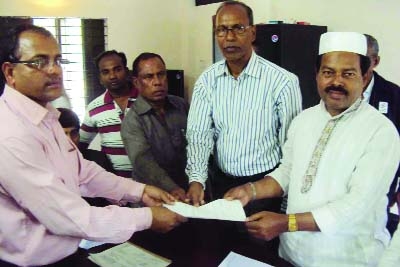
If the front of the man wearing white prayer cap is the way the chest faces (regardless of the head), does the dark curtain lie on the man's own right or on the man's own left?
on the man's own right

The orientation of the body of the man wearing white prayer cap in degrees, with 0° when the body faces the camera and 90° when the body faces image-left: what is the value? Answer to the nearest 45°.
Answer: approximately 45°

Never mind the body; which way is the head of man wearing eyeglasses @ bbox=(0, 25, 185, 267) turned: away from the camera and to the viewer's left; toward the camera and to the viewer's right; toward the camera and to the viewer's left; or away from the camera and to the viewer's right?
toward the camera and to the viewer's right

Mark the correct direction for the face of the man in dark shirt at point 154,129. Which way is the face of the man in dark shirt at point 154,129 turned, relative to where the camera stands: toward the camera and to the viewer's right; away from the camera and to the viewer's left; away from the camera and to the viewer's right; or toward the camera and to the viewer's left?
toward the camera and to the viewer's right

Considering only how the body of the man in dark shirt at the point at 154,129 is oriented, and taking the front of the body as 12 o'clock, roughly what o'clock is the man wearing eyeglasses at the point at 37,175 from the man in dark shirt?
The man wearing eyeglasses is roughly at 2 o'clock from the man in dark shirt.

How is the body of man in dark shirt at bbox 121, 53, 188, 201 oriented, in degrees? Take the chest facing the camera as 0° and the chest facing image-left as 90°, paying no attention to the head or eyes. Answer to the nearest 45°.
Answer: approximately 315°

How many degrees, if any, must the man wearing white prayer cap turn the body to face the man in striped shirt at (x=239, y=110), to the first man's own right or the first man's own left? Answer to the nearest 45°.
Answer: approximately 90° to the first man's own right
